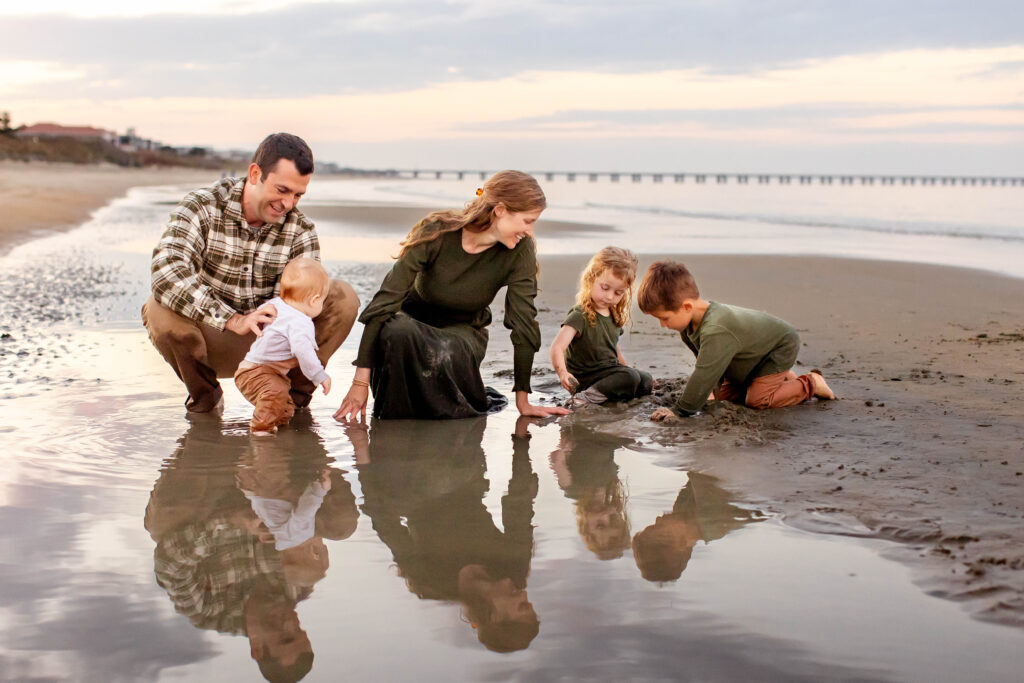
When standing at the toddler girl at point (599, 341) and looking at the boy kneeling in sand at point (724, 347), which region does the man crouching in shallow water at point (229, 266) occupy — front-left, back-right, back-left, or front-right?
back-right

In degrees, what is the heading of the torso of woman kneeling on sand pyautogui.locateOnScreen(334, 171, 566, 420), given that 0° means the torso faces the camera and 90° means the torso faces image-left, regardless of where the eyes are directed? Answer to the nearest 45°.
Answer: approximately 0°

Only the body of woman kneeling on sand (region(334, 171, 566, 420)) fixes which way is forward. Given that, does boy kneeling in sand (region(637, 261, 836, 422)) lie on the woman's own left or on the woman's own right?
on the woman's own left

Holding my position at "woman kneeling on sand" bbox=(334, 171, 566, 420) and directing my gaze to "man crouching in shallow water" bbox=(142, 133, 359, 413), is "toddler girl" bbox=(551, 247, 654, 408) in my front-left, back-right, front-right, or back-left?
back-right

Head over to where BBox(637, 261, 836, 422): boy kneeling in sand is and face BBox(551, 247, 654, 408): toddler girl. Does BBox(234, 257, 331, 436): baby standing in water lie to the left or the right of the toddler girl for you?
left

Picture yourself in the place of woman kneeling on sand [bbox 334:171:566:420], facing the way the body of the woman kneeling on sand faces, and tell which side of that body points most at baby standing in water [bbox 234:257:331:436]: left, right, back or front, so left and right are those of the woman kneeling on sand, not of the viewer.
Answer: right

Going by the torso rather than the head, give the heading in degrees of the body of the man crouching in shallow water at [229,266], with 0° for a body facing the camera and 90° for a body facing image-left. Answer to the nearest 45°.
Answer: approximately 315°

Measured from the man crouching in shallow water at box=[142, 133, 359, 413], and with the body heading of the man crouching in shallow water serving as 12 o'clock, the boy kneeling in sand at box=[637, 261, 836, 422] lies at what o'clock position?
The boy kneeling in sand is roughly at 11 o'clock from the man crouching in shallow water.
